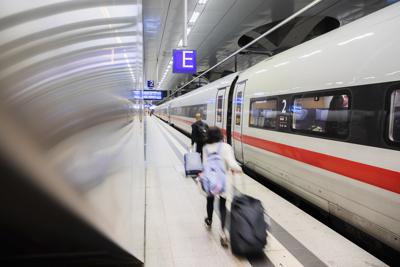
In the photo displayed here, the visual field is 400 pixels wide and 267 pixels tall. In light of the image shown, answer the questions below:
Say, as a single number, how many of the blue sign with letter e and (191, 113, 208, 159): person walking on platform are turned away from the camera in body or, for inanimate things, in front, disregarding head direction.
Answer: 1

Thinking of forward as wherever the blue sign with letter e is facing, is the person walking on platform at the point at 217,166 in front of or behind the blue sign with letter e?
in front

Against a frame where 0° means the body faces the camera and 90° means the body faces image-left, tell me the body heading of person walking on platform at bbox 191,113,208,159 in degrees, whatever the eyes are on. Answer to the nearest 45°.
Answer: approximately 180°

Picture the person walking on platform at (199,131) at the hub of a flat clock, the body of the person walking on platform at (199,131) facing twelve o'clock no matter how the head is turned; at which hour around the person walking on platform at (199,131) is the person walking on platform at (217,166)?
the person walking on platform at (217,166) is roughly at 6 o'clock from the person walking on platform at (199,131).

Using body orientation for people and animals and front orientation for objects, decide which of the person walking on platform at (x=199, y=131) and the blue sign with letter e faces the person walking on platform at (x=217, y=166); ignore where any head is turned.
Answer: the blue sign with letter e

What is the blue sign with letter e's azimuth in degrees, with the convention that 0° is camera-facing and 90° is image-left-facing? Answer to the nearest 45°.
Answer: approximately 0°

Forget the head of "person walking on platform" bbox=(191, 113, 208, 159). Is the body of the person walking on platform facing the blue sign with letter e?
yes

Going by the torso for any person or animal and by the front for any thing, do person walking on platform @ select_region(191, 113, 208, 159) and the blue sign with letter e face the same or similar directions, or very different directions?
very different directions

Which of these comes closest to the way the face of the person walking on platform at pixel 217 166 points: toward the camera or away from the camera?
away from the camera

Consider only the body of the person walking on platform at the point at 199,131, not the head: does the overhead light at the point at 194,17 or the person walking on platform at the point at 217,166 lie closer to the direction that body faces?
the overhead light
